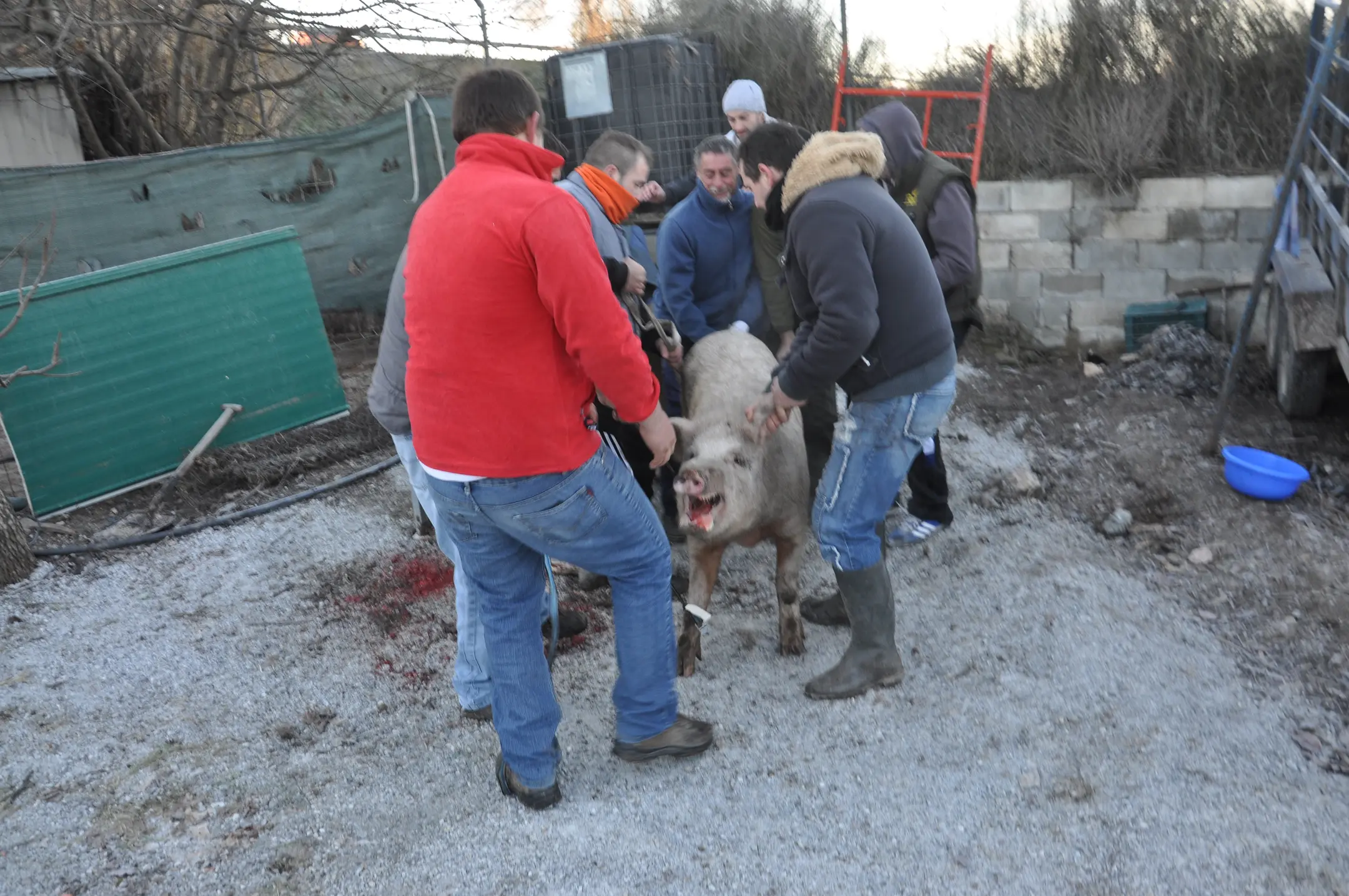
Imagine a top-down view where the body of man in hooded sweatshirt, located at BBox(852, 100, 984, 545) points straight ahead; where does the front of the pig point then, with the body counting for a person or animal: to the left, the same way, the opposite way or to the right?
to the left

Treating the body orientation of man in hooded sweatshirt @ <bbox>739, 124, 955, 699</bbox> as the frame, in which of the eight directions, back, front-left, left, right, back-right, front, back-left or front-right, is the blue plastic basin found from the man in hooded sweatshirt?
back-right

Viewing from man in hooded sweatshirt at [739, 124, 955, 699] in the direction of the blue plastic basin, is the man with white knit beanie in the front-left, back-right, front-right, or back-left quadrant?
front-left

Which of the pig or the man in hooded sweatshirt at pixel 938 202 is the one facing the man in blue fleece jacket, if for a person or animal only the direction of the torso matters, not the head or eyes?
the man in hooded sweatshirt

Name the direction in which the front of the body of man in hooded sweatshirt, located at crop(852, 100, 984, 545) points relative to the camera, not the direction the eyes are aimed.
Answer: to the viewer's left

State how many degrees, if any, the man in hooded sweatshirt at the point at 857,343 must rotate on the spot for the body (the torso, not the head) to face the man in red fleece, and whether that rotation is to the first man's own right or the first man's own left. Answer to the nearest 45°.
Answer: approximately 45° to the first man's own left

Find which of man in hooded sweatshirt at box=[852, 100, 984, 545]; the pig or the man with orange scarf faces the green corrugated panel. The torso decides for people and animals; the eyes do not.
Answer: the man in hooded sweatshirt

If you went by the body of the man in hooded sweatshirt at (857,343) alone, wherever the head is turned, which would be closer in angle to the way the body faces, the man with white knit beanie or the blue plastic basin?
the man with white knit beanie

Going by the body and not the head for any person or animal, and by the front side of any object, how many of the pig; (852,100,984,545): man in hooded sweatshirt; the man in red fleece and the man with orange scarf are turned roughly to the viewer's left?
1

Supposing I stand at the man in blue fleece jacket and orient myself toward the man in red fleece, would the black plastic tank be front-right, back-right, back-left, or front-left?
back-right

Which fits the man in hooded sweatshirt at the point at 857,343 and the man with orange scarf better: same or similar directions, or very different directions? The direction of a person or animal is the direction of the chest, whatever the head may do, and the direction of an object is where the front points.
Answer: very different directions

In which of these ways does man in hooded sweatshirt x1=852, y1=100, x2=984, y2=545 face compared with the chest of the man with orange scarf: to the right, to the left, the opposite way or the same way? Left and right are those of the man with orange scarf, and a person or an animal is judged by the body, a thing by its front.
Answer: the opposite way

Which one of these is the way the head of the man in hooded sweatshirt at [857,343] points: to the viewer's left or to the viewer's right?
to the viewer's left

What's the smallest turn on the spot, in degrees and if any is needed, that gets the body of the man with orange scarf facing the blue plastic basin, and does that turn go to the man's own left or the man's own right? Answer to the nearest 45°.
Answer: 0° — they already face it

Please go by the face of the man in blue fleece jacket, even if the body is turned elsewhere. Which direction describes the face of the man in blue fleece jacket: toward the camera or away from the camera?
toward the camera

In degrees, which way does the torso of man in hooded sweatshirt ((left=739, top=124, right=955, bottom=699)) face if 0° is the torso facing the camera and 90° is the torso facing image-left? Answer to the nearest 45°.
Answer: approximately 90°

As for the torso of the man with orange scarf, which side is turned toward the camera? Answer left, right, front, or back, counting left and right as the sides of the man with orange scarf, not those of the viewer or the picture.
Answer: right

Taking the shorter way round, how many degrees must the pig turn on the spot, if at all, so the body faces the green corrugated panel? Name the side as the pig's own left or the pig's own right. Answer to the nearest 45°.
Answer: approximately 135° to the pig's own right

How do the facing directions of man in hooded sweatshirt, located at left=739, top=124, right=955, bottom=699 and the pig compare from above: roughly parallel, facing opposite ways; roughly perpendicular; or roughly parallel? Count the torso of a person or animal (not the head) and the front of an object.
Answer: roughly perpendicular

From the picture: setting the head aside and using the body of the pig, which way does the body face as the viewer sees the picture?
toward the camera
